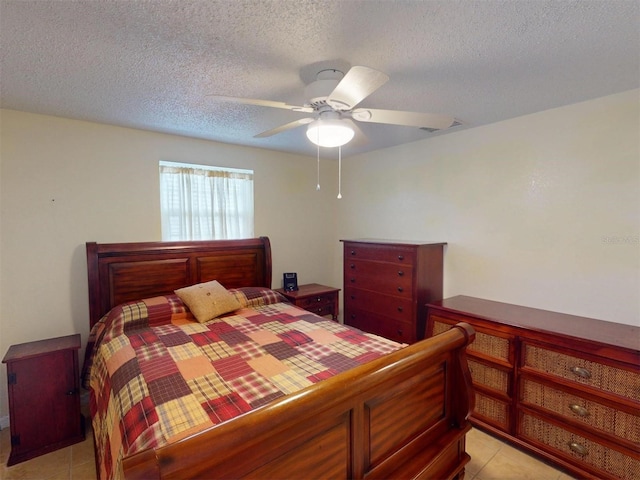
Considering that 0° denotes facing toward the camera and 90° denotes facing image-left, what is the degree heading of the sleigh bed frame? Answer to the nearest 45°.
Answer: approximately 315°

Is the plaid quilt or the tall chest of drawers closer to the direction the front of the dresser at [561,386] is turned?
the plaid quilt

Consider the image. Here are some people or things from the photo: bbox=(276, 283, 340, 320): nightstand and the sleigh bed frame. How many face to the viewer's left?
0

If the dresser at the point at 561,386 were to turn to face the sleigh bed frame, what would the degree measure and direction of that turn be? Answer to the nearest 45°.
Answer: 0° — it already faces it

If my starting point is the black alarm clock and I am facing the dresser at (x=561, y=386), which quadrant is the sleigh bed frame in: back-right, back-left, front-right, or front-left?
front-right

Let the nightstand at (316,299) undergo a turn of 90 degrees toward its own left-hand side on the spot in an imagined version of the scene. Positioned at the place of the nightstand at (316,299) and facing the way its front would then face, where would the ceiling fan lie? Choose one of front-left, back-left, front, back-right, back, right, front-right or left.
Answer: back-right

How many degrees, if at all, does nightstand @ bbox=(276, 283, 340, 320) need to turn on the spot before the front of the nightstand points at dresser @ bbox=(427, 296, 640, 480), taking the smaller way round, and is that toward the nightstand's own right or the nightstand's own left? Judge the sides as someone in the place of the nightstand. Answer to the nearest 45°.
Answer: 0° — it already faces it

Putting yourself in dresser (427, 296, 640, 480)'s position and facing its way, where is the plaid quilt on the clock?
The plaid quilt is roughly at 12 o'clock from the dresser.

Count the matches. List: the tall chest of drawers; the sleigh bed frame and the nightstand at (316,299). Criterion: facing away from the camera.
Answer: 0

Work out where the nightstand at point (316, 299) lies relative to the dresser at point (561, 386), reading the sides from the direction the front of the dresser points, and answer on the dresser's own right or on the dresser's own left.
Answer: on the dresser's own right

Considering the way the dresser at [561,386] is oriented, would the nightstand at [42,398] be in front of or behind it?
in front

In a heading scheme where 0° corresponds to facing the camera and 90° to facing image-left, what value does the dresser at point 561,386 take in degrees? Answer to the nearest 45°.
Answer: approximately 45°

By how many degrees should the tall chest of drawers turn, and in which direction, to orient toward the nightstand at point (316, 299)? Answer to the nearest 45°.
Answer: approximately 45° to its right

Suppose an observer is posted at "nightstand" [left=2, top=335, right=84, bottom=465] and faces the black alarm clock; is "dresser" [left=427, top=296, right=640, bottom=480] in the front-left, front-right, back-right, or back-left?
front-right

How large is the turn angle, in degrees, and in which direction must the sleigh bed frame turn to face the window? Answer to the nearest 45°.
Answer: approximately 180°

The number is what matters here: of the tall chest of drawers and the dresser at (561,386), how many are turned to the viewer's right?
0
